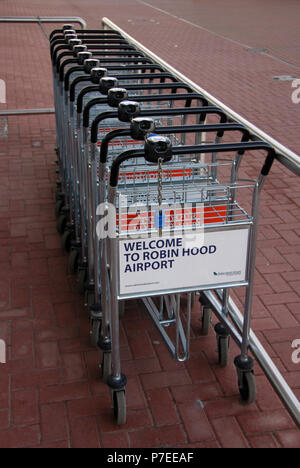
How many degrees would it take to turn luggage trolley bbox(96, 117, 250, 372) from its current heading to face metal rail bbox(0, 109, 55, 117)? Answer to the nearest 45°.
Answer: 0° — it already faces it

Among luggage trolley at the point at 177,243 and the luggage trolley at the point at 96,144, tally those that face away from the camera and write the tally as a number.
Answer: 2

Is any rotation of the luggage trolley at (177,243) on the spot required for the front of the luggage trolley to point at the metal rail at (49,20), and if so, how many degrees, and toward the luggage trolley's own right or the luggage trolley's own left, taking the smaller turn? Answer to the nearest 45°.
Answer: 0° — it already faces it

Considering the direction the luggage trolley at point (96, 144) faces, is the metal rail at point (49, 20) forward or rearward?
forward

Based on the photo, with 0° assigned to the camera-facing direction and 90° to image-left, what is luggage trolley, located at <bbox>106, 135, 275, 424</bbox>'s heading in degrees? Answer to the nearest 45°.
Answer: approximately 180°

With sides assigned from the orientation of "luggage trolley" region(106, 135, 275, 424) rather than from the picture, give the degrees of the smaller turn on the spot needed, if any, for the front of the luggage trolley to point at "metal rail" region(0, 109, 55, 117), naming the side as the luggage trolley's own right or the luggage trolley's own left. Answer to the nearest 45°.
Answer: approximately 45° to the luggage trolley's own left

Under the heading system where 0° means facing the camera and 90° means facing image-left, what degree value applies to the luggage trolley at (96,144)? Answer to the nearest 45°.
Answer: approximately 180°

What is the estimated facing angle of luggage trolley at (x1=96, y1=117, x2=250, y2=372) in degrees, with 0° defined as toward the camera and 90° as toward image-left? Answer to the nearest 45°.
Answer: approximately 180°
